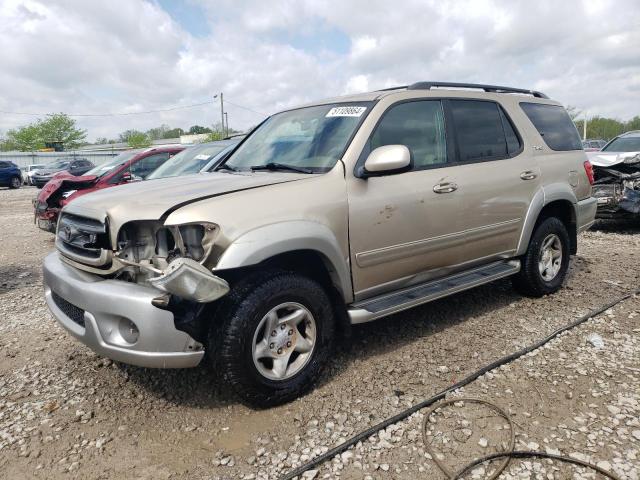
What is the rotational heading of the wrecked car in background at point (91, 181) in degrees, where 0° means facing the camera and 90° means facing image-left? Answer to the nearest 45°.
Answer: approximately 45°

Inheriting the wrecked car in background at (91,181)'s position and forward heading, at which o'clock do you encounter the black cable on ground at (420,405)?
The black cable on ground is roughly at 10 o'clock from the wrecked car in background.

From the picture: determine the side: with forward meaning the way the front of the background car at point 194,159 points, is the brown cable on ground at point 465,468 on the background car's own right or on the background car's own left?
on the background car's own left

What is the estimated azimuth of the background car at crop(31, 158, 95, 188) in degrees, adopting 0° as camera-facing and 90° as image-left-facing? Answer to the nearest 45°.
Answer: approximately 45°

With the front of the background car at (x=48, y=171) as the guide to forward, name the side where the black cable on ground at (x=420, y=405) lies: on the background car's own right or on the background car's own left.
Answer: on the background car's own left

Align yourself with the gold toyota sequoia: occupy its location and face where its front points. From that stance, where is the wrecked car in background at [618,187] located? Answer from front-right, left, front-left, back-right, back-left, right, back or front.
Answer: back

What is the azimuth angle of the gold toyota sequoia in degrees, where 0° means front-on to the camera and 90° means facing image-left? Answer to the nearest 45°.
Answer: approximately 45°

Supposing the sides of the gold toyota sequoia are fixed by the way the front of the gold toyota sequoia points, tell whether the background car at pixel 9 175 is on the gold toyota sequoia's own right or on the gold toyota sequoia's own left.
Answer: on the gold toyota sequoia's own right

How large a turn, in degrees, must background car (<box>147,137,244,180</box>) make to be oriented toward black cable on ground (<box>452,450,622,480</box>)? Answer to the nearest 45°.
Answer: approximately 45° to its left
